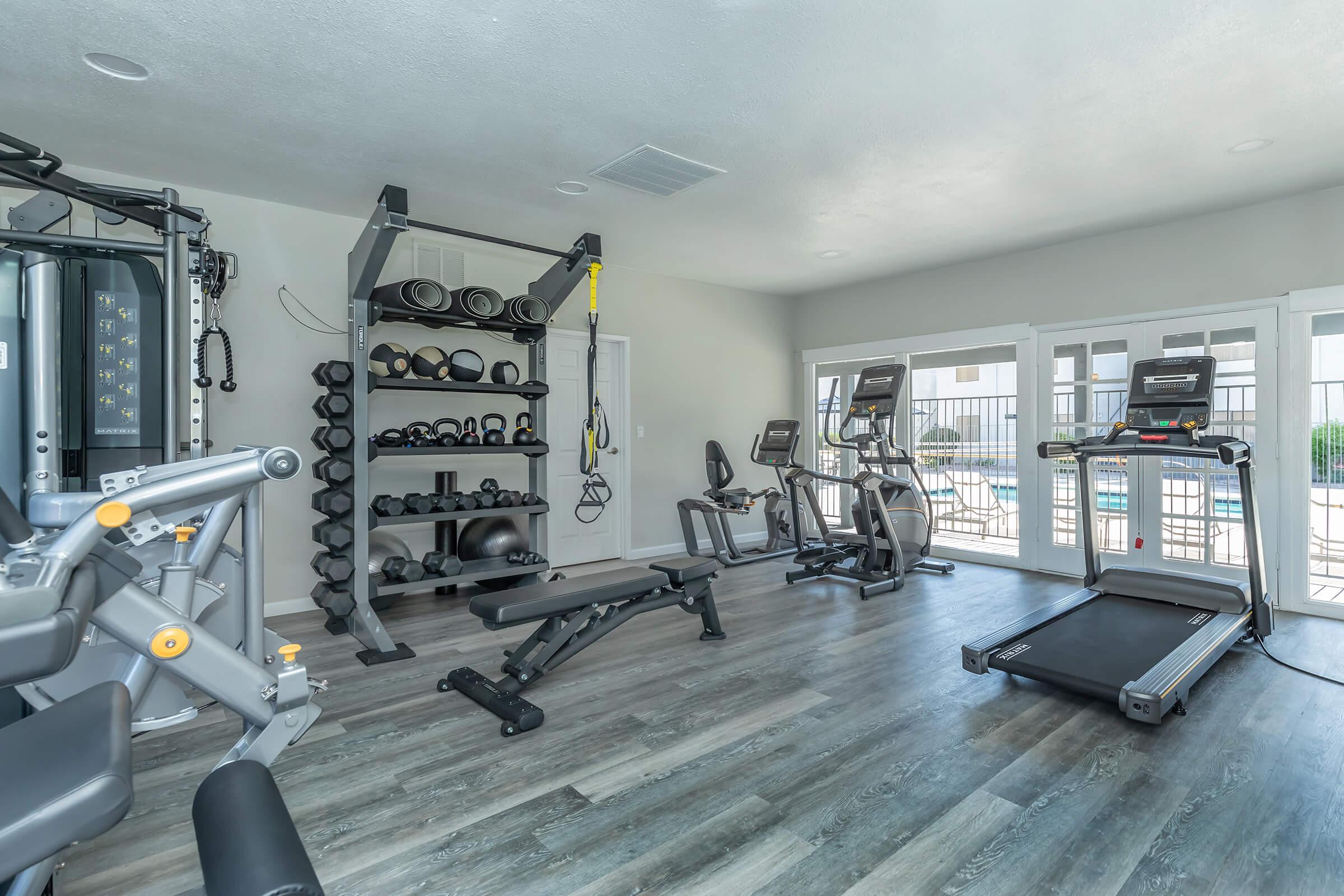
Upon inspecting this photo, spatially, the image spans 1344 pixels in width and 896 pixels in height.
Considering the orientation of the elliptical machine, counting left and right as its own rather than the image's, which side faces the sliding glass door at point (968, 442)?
front

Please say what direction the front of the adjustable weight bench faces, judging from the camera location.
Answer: facing away from the viewer and to the right of the viewer

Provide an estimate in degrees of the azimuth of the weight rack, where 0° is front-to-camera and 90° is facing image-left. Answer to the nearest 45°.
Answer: approximately 315°

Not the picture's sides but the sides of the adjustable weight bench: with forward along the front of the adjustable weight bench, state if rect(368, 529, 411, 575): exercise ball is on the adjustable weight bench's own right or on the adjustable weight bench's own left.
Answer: on the adjustable weight bench's own left

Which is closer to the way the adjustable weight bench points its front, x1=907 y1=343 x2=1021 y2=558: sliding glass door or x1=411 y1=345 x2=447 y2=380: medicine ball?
the sliding glass door

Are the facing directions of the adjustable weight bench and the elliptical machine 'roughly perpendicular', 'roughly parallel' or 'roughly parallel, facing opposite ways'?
roughly parallel

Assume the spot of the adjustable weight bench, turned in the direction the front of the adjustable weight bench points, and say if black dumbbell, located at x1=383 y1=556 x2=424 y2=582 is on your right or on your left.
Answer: on your left

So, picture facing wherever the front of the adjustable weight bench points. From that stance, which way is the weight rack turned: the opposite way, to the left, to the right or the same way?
to the right

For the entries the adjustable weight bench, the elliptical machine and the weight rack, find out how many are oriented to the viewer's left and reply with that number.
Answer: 0

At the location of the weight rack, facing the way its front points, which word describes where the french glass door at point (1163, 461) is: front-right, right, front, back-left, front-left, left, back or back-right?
front-left

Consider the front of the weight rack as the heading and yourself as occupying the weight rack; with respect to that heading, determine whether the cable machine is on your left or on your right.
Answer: on your right

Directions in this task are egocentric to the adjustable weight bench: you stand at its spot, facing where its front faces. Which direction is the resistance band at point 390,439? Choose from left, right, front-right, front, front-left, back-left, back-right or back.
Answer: left
